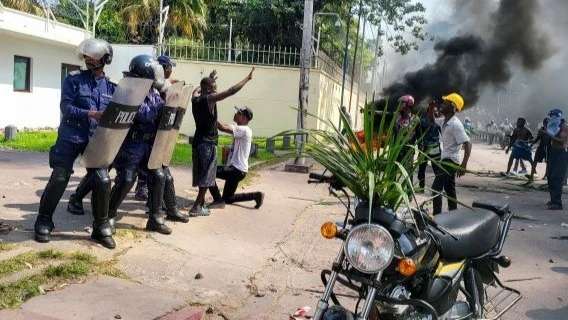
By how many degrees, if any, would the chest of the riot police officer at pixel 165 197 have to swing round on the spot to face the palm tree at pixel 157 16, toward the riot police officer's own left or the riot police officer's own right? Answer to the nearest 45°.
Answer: approximately 90° to the riot police officer's own left

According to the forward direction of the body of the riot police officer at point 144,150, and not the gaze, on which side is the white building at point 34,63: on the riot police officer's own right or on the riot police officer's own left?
on the riot police officer's own left

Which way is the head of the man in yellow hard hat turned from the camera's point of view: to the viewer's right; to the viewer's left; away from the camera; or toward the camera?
to the viewer's left

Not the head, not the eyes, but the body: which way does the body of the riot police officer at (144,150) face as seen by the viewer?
to the viewer's right

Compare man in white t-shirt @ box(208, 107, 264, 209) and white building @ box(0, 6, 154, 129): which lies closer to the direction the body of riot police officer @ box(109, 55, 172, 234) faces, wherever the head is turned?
the man in white t-shirt

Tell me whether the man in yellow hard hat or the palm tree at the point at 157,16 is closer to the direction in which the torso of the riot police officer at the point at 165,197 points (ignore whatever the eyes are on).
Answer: the man in yellow hard hat

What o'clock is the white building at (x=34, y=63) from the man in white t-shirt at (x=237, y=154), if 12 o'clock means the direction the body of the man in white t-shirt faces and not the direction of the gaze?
The white building is roughly at 2 o'clock from the man in white t-shirt.

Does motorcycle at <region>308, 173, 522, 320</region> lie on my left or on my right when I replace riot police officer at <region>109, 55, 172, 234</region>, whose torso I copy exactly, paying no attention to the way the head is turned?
on my right

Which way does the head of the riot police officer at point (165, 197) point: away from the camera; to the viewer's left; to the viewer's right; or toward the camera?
to the viewer's right

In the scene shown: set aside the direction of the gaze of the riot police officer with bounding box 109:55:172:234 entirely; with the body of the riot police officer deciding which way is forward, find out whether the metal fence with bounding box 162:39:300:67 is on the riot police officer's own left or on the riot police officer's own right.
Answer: on the riot police officer's own left

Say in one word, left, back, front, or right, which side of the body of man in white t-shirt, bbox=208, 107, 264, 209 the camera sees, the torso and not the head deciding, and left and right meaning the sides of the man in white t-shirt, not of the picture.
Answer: left
